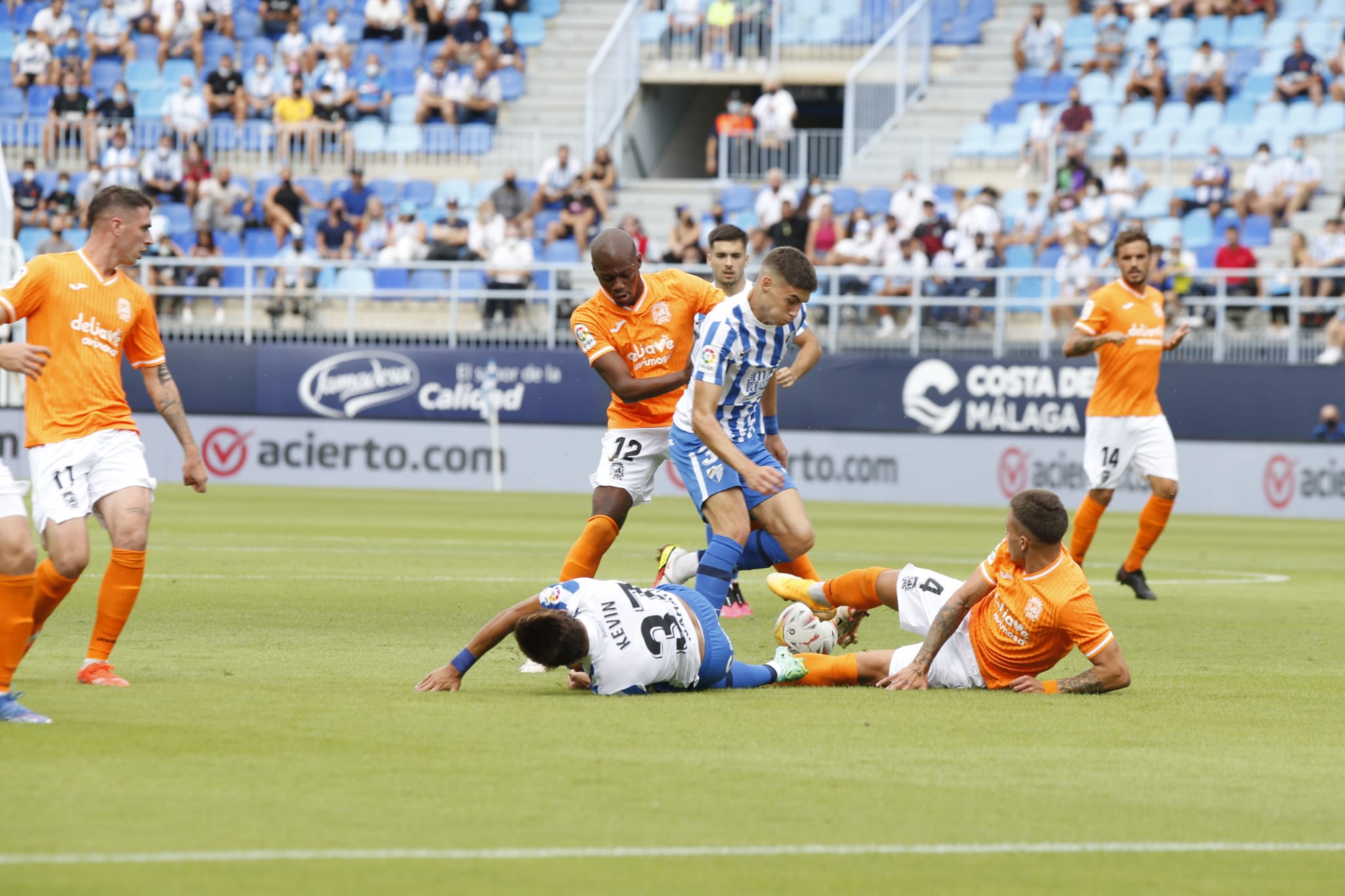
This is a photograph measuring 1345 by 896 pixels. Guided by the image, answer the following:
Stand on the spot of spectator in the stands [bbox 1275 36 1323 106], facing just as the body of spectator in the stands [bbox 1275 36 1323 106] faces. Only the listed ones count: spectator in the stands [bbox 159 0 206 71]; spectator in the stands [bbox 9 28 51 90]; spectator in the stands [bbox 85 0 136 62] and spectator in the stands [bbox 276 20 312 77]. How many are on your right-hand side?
4

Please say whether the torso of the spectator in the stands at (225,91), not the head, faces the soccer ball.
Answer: yes

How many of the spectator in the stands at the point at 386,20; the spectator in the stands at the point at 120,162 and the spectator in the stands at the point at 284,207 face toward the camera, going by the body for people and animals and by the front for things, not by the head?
3

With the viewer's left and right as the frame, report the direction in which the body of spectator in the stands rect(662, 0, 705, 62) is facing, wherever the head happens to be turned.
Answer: facing the viewer

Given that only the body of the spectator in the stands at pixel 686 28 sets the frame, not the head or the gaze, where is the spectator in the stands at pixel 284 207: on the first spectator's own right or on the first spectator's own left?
on the first spectator's own right

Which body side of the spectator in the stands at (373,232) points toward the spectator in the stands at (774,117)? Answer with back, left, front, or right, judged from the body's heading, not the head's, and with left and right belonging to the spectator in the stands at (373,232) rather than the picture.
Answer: left

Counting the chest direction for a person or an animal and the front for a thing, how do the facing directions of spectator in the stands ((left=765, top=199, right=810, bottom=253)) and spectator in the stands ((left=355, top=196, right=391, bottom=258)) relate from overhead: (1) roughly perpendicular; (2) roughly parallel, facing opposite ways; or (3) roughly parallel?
roughly parallel

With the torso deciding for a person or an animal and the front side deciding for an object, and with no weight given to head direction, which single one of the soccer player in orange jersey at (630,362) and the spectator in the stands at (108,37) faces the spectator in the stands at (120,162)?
the spectator in the stands at (108,37)

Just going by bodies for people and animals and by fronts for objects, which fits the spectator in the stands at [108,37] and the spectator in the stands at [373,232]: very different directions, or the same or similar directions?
same or similar directions

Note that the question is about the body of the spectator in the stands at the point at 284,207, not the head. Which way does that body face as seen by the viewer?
toward the camera

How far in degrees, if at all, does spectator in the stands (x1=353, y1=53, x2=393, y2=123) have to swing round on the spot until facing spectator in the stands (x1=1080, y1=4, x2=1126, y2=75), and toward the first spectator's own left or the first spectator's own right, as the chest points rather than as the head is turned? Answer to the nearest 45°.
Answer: approximately 90° to the first spectator's own left

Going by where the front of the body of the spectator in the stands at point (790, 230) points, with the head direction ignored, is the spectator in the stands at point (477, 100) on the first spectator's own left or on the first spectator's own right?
on the first spectator's own right

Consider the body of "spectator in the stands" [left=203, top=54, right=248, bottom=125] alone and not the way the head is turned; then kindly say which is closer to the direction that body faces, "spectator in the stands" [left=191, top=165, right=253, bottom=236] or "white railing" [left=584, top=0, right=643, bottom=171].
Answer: the spectator in the stands

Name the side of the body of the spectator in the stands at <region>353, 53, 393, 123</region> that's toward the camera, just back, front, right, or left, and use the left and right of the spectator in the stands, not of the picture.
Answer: front

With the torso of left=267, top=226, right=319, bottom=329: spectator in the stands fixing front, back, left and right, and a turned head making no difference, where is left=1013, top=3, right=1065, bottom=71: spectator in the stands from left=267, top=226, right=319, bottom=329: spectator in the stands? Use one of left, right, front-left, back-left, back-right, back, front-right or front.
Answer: left

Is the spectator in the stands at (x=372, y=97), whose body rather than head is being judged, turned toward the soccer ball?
yes

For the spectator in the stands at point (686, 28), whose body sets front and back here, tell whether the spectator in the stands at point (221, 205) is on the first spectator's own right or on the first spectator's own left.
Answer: on the first spectator's own right

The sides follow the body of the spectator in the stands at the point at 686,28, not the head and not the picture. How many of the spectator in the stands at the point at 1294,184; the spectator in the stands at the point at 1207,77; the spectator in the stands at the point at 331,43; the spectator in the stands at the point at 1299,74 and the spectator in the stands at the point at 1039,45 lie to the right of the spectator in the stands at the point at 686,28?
1

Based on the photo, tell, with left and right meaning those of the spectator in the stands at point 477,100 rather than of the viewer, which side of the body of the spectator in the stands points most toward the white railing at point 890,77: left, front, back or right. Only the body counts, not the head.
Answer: left

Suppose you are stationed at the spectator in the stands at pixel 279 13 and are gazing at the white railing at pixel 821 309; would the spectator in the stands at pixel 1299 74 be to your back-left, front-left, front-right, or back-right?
front-left

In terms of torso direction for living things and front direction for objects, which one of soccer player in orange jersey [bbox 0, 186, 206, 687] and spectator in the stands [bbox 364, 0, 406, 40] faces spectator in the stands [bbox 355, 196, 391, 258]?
spectator in the stands [bbox 364, 0, 406, 40]
